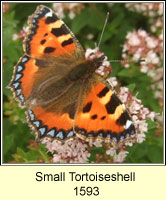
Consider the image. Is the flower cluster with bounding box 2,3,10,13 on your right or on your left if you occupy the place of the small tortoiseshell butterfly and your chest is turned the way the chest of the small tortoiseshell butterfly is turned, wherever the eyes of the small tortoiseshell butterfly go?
on your left

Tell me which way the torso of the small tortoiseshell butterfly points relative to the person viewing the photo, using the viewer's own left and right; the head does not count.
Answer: facing away from the viewer and to the right of the viewer
